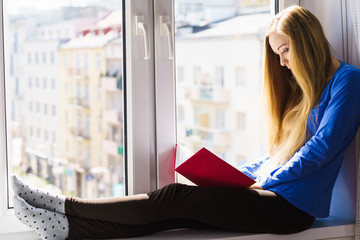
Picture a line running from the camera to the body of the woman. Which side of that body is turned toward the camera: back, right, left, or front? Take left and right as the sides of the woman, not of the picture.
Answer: left

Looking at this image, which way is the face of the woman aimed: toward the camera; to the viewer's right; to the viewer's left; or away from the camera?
to the viewer's left
